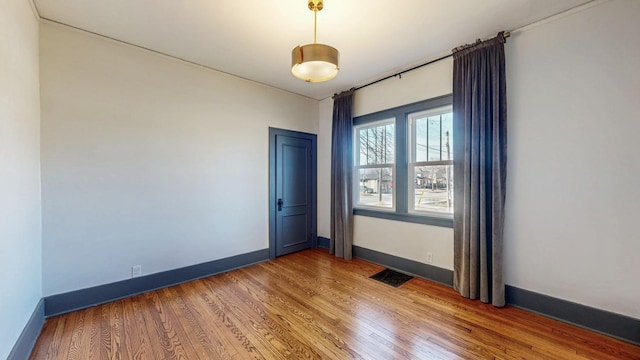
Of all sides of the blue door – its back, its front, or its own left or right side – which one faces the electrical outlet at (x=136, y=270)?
right

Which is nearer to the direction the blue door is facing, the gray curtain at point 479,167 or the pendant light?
the gray curtain

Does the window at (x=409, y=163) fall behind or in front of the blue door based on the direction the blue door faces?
in front

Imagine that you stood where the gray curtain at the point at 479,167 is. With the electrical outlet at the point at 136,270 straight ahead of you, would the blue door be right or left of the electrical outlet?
right

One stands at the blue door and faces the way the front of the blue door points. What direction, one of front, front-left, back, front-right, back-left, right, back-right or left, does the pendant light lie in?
front-right

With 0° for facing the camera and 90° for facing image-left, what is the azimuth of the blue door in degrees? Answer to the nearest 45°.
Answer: approximately 315°

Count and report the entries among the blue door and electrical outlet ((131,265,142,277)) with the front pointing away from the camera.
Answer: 0

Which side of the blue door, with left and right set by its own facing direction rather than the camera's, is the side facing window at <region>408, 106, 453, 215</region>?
front

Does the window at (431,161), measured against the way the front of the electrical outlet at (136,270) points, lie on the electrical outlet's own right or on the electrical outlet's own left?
on the electrical outlet's own left

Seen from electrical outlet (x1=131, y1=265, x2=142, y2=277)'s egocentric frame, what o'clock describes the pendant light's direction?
The pendant light is roughly at 11 o'clock from the electrical outlet.

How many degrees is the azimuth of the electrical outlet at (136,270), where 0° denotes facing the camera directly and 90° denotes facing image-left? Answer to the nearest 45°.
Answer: approximately 0°

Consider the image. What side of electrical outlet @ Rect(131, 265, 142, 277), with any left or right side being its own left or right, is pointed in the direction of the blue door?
left

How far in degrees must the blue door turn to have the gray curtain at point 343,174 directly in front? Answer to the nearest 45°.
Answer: approximately 45° to its left

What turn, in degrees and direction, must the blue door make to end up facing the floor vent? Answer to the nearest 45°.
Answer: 0° — it already faces it
